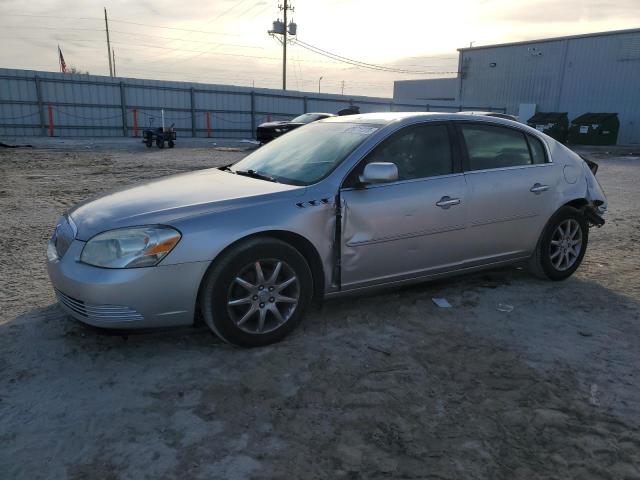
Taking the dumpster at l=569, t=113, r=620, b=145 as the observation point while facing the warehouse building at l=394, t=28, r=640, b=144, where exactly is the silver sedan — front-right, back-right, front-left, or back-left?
back-left

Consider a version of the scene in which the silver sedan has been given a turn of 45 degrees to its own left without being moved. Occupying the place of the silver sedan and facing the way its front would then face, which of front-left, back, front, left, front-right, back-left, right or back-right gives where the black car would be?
back

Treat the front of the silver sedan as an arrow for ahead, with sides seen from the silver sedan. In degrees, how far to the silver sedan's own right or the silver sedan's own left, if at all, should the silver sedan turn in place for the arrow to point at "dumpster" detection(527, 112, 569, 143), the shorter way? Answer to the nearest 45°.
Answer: approximately 180°

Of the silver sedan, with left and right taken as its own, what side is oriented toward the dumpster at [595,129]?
back

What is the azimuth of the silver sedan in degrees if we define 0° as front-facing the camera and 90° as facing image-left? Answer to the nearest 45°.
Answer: approximately 45°

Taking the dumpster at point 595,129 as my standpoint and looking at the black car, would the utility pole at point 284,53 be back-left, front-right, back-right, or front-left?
front-right

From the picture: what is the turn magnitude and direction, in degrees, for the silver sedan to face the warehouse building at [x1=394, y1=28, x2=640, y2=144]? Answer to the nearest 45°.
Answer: approximately 180°

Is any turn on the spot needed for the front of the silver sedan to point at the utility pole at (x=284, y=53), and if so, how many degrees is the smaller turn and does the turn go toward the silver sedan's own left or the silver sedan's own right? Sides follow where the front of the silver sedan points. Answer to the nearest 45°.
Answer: approximately 135° to the silver sedan's own right

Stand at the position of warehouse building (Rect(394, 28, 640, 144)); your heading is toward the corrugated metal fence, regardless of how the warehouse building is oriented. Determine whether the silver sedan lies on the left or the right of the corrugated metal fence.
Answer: left

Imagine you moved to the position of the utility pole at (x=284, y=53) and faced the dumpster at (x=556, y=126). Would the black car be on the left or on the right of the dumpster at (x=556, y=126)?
right

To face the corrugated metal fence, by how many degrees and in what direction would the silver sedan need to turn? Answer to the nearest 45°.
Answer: approximately 90° to its right
